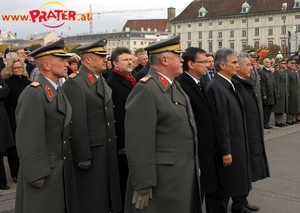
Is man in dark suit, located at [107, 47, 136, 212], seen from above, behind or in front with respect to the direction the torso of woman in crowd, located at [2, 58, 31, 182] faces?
in front

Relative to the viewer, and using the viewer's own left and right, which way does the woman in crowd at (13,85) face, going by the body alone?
facing the viewer and to the right of the viewer

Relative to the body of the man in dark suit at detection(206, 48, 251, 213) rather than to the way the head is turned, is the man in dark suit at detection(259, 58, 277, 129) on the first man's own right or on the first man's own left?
on the first man's own left

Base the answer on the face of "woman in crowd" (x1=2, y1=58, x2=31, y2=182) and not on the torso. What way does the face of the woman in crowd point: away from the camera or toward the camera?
toward the camera

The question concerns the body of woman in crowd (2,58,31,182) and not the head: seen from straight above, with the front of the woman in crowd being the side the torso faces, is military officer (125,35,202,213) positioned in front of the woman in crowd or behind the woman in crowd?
in front
